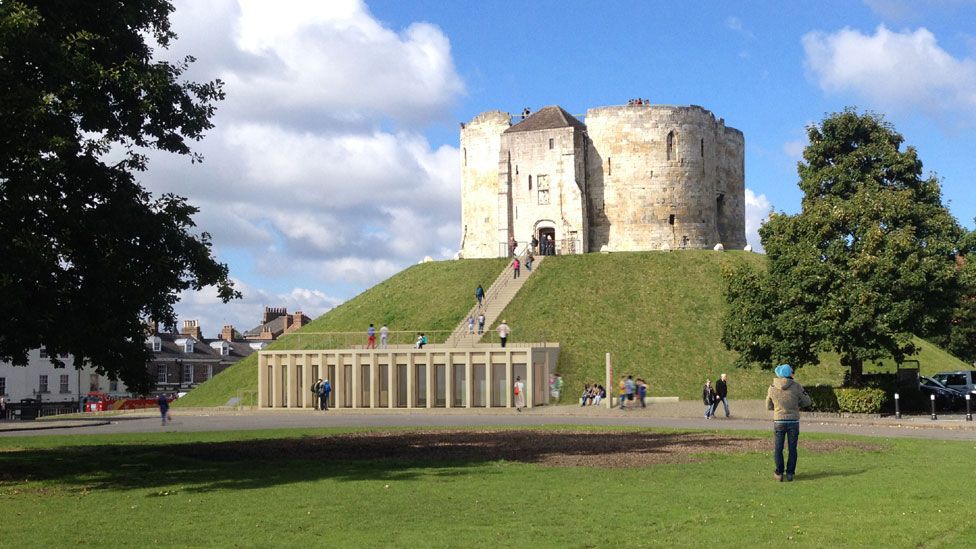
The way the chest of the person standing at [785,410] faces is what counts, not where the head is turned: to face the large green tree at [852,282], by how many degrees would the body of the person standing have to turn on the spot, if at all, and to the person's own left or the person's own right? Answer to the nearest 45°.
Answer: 0° — they already face it

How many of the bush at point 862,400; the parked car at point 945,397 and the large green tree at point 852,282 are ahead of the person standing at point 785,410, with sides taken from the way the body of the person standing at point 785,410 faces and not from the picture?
3

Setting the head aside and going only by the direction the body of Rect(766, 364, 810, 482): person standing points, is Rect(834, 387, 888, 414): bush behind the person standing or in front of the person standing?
in front

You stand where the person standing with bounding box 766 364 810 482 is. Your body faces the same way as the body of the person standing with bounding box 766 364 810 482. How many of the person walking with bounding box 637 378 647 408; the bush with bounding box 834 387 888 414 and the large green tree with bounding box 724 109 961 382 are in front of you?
3

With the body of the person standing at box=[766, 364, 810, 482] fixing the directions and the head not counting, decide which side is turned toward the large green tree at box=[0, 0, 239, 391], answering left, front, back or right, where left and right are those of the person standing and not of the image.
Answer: left

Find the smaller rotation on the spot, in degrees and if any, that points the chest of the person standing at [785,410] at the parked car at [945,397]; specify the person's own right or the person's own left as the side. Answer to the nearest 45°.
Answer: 0° — they already face it

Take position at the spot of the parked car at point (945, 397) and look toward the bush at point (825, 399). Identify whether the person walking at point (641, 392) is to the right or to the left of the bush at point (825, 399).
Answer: right

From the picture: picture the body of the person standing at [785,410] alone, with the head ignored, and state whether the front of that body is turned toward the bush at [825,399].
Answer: yes

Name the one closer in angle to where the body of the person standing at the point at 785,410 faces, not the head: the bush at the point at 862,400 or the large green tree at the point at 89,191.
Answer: the bush

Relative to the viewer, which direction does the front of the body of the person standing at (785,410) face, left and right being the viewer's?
facing away from the viewer

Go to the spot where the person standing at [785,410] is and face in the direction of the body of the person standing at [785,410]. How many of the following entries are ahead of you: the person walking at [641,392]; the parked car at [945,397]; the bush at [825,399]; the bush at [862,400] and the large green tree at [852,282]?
5

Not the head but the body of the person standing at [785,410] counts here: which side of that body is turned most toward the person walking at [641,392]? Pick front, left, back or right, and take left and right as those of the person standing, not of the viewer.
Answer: front
